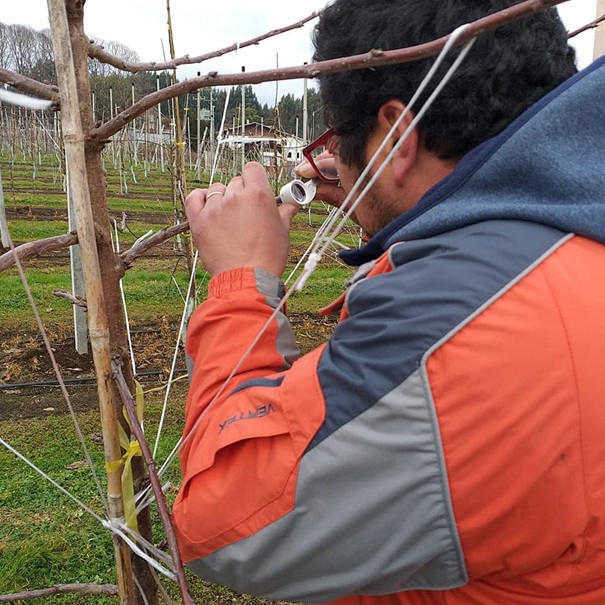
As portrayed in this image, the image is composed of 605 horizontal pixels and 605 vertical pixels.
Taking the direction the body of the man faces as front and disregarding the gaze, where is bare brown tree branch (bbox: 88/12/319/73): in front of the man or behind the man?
in front

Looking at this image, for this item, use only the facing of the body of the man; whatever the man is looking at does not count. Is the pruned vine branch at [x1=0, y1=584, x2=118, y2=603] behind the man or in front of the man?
in front

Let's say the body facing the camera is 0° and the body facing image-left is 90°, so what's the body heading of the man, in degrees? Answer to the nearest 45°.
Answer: approximately 135°

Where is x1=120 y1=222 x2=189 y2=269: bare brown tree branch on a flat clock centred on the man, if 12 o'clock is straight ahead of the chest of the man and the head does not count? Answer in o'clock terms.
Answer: The bare brown tree branch is roughly at 12 o'clock from the man.

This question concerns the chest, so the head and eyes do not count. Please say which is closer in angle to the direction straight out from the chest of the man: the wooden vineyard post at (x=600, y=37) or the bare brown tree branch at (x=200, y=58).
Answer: the bare brown tree branch

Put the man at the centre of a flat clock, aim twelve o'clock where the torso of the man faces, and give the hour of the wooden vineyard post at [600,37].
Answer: The wooden vineyard post is roughly at 2 o'clock from the man.

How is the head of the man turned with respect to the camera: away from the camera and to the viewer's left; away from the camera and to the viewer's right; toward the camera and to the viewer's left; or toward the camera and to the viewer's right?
away from the camera and to the viewer's left
